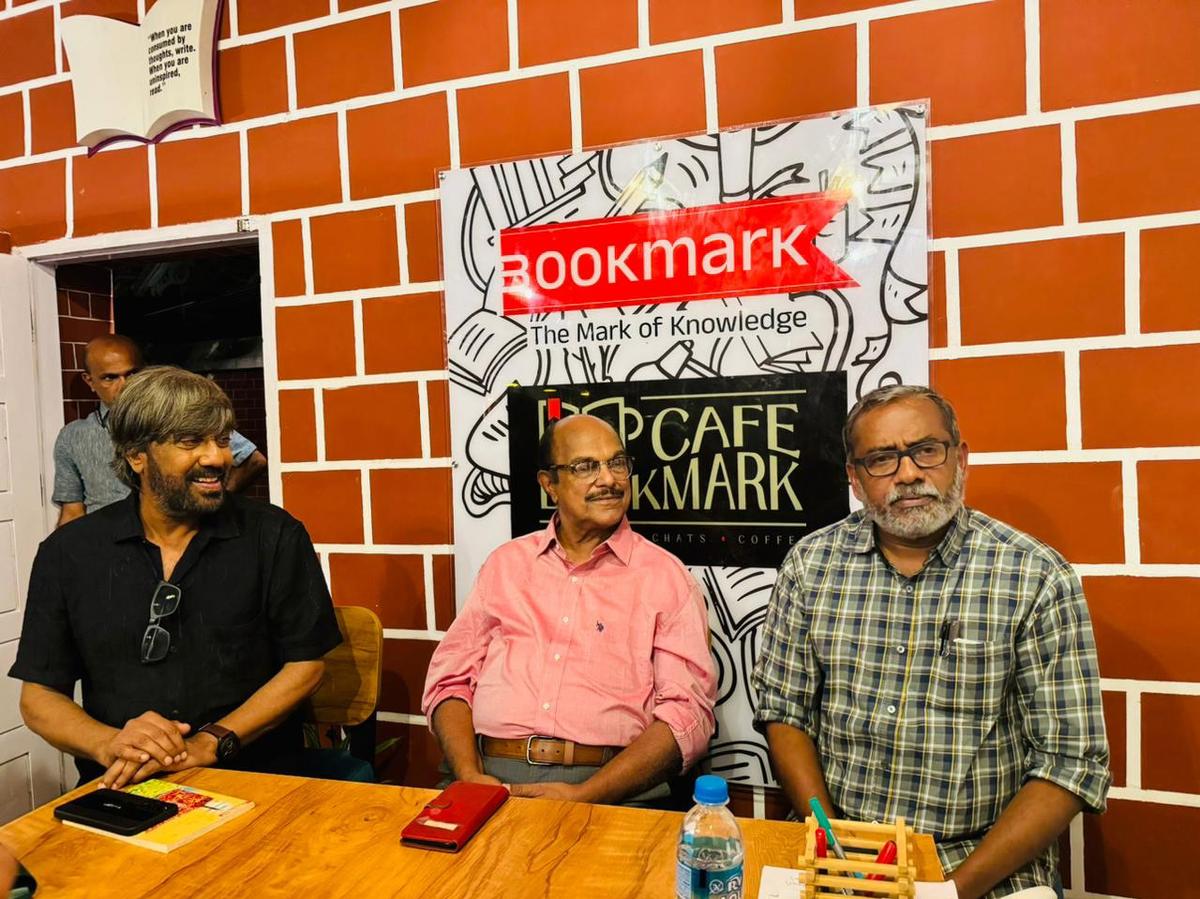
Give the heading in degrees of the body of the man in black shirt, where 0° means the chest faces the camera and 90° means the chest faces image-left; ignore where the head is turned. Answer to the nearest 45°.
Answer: approximately 0°

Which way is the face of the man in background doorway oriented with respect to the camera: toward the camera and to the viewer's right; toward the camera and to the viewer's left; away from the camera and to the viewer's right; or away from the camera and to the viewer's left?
toward the camera and to the viewer's right

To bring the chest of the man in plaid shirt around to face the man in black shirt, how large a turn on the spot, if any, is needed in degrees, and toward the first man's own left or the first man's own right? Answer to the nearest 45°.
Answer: approximately 90° to the first man's own right

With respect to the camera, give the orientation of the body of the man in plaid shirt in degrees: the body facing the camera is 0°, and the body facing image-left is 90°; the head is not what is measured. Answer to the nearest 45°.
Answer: approximately 0°

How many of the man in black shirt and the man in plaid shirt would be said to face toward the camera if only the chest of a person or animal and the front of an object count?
2
